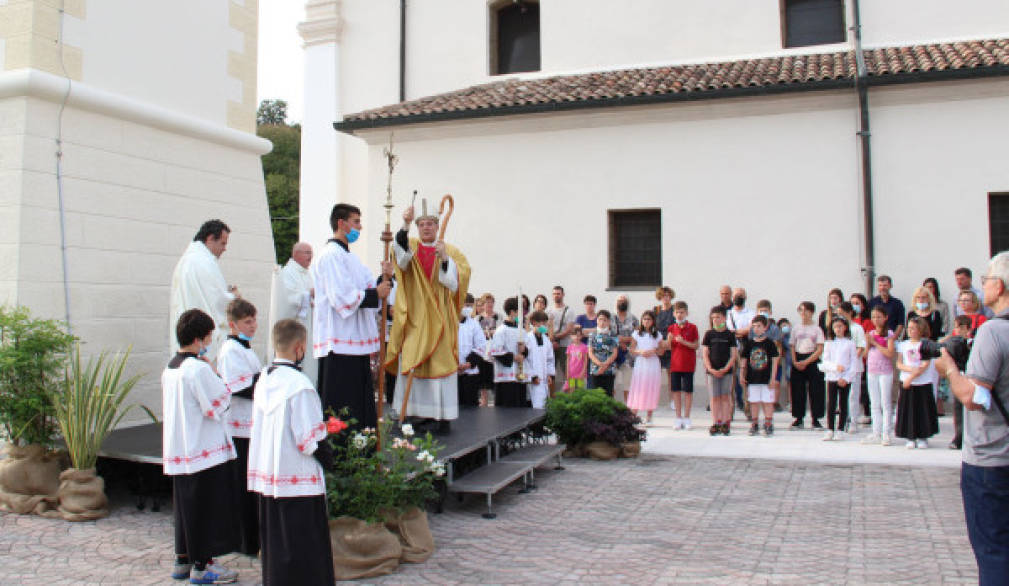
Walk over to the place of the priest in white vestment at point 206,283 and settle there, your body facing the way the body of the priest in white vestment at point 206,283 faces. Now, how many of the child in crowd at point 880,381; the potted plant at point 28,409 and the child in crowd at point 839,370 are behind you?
1

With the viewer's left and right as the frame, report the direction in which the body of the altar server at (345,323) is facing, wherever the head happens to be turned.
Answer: facing to the right of the viewer

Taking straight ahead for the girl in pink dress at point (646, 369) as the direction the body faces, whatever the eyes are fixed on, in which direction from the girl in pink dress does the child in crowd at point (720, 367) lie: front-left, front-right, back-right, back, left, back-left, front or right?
front-left

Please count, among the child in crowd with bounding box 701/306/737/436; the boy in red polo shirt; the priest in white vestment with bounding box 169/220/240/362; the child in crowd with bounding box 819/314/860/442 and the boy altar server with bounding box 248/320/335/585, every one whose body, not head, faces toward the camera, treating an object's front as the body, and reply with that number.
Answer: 3

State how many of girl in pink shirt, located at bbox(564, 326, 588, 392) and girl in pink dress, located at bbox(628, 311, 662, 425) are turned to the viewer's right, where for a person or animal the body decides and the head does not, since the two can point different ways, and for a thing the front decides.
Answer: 0

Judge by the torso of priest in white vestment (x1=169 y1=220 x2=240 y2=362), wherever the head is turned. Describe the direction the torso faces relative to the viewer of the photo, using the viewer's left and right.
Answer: facing to the right of the viewer

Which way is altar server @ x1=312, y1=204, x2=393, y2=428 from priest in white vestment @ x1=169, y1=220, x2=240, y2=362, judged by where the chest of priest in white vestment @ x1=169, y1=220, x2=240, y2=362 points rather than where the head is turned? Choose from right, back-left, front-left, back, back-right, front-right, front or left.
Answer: front-right

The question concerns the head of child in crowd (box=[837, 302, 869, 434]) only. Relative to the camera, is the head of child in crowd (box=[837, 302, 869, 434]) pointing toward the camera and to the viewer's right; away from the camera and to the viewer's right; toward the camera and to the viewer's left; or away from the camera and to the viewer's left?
toward the camera and to the viewer's left

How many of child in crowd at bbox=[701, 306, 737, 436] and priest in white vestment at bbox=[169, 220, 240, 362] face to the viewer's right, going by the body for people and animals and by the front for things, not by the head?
1

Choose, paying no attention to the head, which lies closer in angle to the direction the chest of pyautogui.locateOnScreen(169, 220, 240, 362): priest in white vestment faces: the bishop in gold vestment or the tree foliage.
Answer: the bishop in gold vestment
